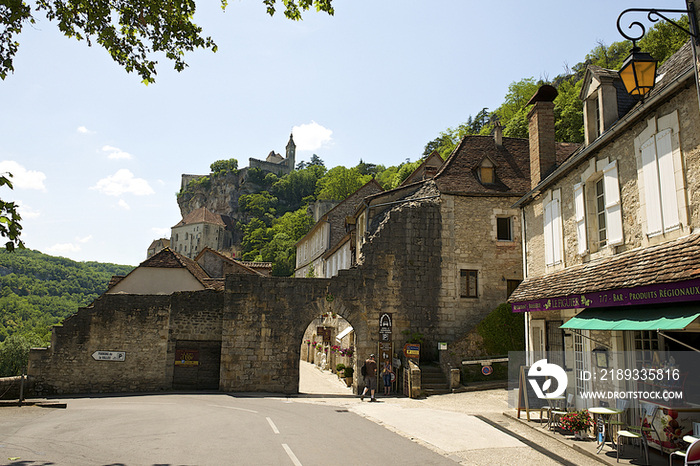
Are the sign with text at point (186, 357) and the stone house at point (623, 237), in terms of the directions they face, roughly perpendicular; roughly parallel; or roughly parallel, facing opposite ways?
roughly perpendicular

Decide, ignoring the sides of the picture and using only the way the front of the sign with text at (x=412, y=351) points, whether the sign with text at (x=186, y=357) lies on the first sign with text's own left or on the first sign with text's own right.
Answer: on the first sign with text's own right

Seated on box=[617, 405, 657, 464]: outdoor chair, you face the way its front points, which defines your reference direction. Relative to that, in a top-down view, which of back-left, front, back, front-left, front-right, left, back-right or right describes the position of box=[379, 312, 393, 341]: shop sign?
front-right

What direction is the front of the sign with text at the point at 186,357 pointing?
toward the camera

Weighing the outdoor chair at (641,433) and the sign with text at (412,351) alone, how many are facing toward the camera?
1

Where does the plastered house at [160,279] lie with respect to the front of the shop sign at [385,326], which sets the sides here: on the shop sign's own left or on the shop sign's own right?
on the shop sign's own right

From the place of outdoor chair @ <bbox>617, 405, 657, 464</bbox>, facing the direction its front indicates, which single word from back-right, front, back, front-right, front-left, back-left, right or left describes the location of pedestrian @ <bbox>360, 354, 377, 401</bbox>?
front-right

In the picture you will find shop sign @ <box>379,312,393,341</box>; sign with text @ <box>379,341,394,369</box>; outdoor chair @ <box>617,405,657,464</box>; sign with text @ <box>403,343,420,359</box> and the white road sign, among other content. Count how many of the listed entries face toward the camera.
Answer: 4

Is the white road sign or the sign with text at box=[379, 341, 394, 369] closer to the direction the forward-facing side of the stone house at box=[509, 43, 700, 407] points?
the white road sign

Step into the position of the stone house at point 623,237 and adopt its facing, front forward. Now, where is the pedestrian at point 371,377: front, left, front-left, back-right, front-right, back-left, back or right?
right

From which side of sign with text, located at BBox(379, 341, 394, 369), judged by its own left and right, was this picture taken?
front

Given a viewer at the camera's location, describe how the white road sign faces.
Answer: facing the viewer

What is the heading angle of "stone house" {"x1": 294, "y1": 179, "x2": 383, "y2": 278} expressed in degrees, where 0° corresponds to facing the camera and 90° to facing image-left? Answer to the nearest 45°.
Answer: approximately 45°

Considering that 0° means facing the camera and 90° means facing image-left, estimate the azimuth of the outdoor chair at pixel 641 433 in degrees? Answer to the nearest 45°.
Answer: approximately 90°

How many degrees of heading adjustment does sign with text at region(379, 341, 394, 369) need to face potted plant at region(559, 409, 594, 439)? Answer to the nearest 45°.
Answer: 0° — it already faces it
